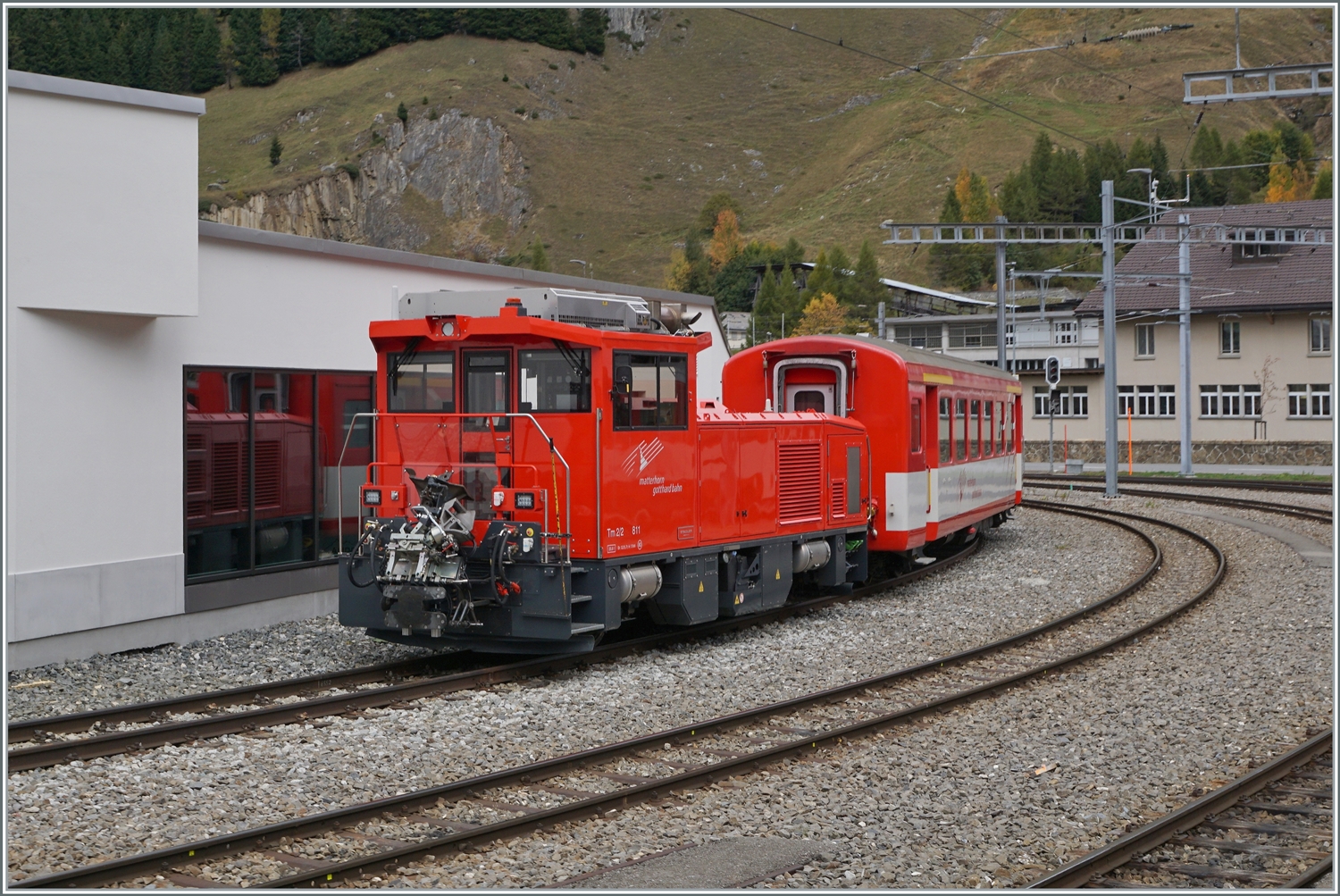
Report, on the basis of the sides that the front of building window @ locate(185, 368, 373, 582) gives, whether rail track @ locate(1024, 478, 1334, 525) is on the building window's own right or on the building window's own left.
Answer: on the building window's own left

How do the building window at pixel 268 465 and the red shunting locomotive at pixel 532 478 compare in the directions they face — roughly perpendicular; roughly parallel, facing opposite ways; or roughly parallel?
roughly perpendicular

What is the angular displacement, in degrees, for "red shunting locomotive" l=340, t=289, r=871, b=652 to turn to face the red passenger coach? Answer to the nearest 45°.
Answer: approximately 180°

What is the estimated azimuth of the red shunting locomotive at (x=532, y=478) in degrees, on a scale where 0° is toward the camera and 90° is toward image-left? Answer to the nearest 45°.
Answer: approximately 45°

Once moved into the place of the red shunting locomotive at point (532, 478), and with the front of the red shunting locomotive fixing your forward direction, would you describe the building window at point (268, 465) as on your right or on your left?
on your right

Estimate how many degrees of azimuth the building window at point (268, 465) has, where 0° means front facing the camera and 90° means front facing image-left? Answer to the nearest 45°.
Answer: approximately 315°

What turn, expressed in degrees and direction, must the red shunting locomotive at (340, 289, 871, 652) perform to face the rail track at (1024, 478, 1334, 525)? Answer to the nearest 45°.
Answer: approximately 180°

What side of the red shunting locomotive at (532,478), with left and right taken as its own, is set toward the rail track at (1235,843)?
left
